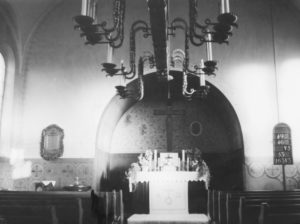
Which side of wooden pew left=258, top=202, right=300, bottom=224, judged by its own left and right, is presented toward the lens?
back

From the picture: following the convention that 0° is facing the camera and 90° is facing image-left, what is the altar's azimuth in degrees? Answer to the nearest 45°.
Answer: approximately 0°

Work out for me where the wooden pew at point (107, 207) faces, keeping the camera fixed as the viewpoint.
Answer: facing away from the viewer

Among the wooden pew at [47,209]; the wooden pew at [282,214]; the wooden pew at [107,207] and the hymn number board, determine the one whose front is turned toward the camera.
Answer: the hymn number board

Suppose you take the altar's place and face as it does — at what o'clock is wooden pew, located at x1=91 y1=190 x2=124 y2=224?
The wooden pew is roughly at 1 o'clock from the altar.

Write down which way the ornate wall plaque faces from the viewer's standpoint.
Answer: facing the viewer

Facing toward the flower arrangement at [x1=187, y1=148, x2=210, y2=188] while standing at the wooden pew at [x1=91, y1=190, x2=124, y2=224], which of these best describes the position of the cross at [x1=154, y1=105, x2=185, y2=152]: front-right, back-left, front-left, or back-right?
front-left

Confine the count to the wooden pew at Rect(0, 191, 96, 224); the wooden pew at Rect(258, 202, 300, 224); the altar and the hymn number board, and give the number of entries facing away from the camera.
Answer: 2

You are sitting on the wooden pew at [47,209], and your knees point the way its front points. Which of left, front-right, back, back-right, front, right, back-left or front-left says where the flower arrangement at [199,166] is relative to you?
front-right

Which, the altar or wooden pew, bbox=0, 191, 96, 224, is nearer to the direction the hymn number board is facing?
the wooden pew

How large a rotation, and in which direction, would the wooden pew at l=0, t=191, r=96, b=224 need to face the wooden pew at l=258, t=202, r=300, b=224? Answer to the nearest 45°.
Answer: approximately 90° to its right

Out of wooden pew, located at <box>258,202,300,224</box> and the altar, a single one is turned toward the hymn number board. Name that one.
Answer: the wooden pew

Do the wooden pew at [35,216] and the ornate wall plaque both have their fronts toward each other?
yes

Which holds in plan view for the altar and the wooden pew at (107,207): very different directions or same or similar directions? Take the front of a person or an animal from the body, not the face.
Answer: very different directions

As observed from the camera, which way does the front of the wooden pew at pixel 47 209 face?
facing away from the viewer
